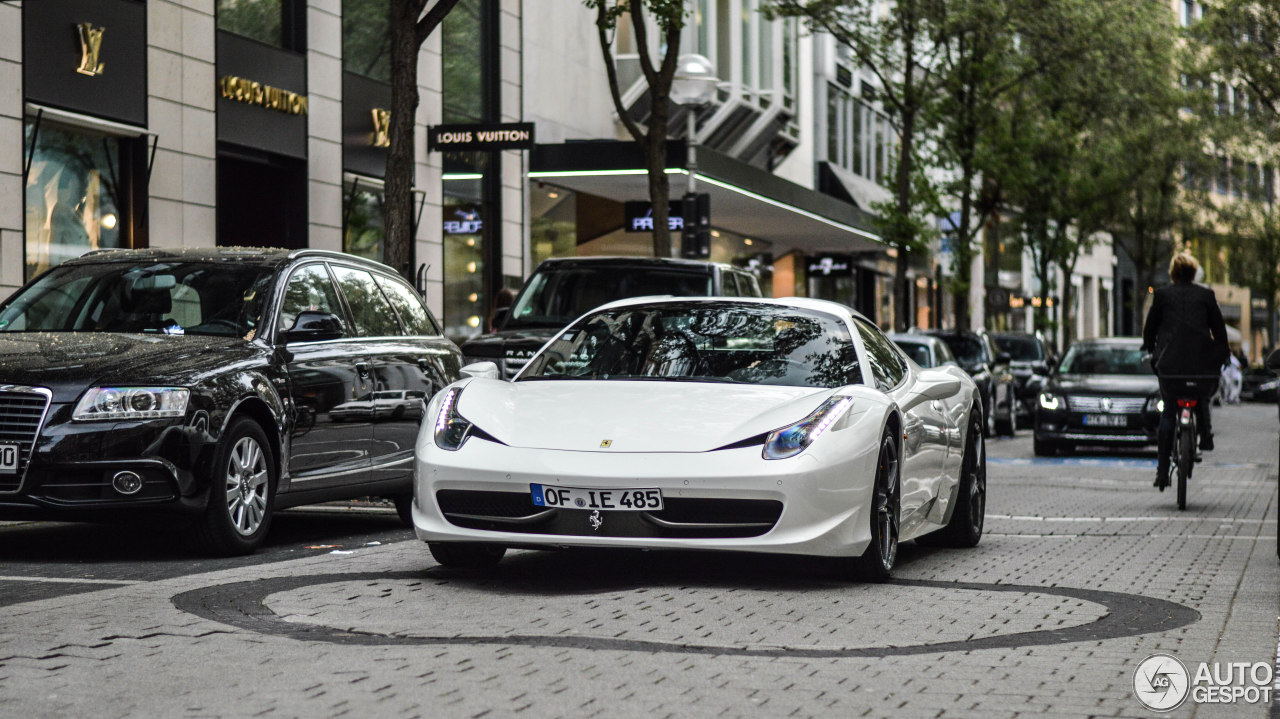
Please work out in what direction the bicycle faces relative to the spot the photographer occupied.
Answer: facing away from the viewer

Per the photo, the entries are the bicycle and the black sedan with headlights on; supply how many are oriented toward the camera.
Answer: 1

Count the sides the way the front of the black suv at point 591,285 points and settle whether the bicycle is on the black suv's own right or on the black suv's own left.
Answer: on the black suv's own left

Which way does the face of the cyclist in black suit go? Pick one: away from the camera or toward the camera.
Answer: away from the camera

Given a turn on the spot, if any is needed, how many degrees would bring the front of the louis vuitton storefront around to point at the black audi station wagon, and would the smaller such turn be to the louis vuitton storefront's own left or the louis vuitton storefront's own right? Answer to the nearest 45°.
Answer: approximately 45° to the louis vuitton storefront's own right

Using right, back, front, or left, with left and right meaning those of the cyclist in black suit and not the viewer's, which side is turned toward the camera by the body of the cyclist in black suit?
back

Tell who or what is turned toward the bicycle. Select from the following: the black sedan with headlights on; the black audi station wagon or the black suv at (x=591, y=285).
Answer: the black sedan with headlights on

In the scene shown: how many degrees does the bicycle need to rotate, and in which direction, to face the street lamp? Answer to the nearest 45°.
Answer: approximately 45° to its left

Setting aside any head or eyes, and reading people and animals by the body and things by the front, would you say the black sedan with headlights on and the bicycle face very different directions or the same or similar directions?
very different directions
